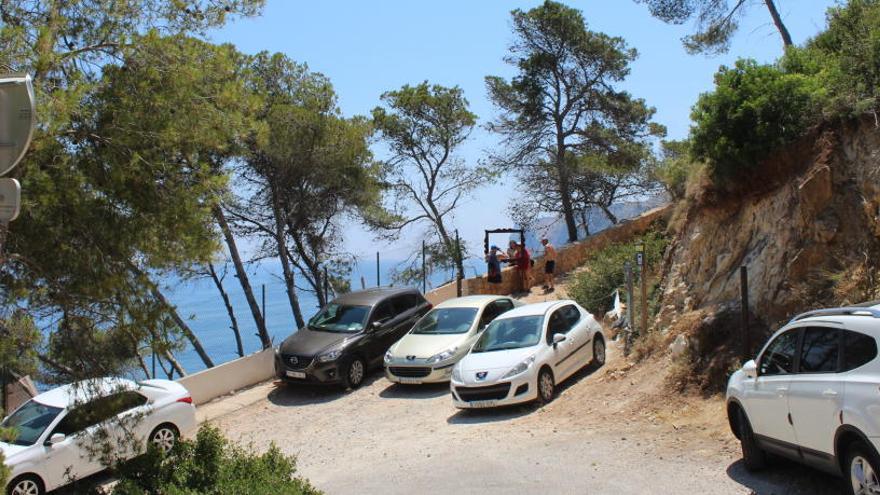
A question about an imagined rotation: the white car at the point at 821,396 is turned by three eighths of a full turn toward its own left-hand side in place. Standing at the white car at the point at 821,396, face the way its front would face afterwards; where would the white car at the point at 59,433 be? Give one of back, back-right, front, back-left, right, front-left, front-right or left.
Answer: right

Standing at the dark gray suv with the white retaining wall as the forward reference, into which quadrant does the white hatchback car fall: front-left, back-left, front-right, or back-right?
back-left

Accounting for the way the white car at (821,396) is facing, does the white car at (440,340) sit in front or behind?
in front

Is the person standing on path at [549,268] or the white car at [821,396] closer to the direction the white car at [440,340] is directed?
the white car

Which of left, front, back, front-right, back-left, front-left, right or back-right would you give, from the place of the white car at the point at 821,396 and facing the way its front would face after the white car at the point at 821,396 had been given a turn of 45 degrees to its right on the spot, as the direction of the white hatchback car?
front-left

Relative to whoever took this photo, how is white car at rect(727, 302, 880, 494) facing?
facing away from the viewer and to the left of the viewer

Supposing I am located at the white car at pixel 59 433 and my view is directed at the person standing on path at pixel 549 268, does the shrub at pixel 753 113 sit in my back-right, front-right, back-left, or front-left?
front-right

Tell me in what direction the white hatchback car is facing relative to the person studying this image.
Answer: facing the viewer and to the left of the viewer

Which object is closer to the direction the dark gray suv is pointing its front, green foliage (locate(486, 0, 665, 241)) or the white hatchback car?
the white hatchback car

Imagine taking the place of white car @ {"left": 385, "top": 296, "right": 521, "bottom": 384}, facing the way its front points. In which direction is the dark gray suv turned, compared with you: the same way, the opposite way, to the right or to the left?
the same way

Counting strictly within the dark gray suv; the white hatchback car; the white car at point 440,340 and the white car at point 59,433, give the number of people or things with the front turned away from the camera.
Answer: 0

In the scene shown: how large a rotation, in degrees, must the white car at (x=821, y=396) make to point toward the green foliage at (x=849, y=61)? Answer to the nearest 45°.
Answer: approximately 45° to its right

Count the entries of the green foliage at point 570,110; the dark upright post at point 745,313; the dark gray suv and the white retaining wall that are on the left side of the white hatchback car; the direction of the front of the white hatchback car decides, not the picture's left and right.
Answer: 1
